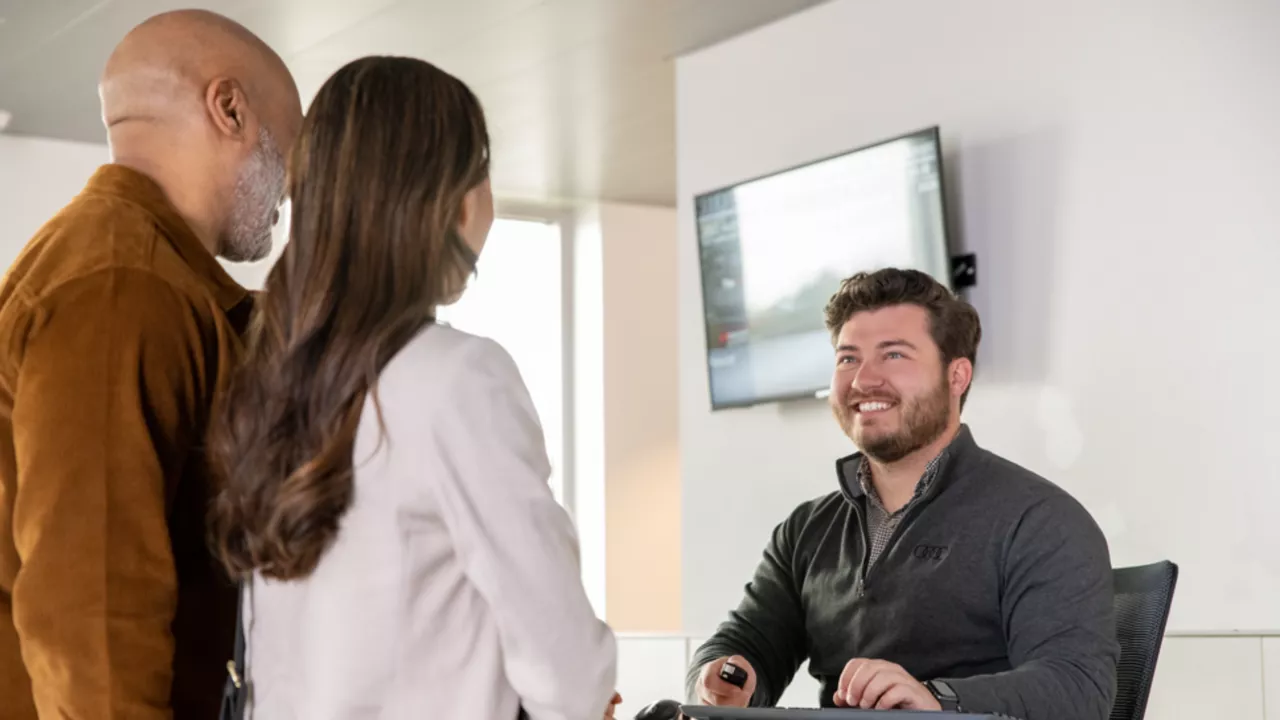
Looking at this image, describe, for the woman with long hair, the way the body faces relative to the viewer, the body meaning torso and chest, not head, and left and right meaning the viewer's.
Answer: facing away from the viewer and to the right of the viewer

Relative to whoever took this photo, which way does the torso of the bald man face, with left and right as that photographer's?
facing away from the viewer and to the right of the viewer

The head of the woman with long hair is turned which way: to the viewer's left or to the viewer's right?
to the viewer's right

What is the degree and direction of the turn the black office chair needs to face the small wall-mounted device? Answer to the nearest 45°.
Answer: approximately 135° to its right

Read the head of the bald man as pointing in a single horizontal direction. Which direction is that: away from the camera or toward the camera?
away from the camera

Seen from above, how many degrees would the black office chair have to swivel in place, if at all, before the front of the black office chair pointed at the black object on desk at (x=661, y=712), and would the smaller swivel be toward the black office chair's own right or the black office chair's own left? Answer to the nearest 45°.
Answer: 0° — it already faces it

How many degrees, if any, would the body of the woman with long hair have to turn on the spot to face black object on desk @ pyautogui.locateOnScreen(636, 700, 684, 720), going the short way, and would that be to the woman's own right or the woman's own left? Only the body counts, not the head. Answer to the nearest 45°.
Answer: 0° — they already face it
